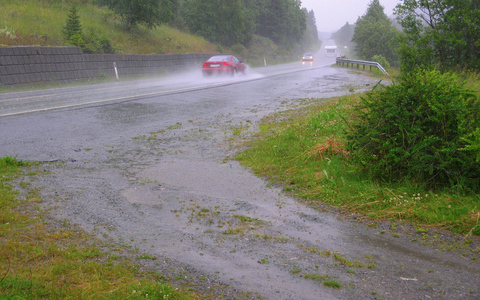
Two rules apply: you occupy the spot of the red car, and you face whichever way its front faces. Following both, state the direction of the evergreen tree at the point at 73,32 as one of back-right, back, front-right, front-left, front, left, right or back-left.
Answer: back-left

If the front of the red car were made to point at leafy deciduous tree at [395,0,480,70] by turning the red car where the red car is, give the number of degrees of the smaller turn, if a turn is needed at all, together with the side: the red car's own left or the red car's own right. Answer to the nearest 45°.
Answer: approximately 90° to the red car's own right

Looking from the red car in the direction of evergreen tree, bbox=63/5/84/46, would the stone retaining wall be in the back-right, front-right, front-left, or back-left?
front-left

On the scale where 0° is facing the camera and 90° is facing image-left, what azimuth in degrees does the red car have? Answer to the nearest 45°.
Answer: approximately 225°

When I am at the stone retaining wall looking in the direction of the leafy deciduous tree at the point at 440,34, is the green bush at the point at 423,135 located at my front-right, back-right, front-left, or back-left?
front-right

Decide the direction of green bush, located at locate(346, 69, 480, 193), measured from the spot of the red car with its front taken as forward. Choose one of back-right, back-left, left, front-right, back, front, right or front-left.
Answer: back-right

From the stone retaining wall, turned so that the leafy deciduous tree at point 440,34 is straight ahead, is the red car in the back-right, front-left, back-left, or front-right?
front-left

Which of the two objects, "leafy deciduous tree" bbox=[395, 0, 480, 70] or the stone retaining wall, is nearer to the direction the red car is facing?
the leafy deciduous tree
